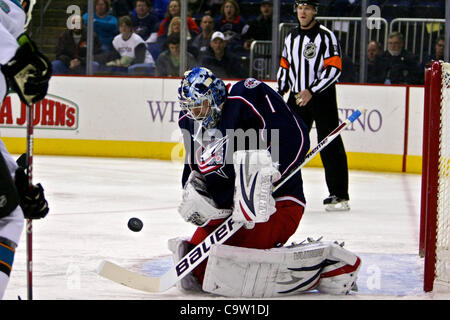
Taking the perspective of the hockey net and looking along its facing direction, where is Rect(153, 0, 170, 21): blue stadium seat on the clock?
The blue stadium seat is roughly at 2 o'clock from the hockey net.

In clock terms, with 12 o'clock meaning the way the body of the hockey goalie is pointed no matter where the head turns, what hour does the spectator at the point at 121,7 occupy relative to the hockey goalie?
The spectator is roughly at 4 o'clock from the hockey goalie.

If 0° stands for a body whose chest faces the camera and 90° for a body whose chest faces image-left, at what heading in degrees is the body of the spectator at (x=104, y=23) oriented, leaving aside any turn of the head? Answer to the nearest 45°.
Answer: approximately 0°

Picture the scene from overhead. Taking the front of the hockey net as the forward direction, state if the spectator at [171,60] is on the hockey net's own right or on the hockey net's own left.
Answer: on the hockey net's own right

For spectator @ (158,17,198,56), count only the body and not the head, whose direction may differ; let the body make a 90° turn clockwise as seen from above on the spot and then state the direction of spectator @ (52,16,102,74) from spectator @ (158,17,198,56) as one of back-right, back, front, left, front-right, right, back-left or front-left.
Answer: front

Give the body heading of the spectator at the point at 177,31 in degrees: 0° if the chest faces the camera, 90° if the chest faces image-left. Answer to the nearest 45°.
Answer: approximately 0°
